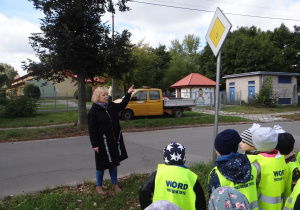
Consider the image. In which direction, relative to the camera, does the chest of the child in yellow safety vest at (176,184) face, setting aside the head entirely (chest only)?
away from the camera

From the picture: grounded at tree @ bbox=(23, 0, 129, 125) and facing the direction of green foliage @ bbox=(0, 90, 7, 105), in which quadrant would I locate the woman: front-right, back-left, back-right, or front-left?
back-left

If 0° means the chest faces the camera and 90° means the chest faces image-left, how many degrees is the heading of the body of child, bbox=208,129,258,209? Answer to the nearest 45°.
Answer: approximately 135°

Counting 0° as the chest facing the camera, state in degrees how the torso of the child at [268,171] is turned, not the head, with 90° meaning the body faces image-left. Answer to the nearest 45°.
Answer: approximately 135°

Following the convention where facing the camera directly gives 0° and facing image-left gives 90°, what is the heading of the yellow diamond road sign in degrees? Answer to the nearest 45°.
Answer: approximately 45°

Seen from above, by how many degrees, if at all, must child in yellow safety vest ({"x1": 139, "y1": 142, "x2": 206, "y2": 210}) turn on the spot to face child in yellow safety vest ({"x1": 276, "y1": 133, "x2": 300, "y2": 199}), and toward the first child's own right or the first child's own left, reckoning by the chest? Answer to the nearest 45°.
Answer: approximately 45° to the first child's own right

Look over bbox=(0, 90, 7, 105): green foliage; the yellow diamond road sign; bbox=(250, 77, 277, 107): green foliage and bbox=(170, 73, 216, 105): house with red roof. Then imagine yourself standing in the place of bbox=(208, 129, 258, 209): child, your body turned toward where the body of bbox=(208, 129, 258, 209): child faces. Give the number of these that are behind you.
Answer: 0

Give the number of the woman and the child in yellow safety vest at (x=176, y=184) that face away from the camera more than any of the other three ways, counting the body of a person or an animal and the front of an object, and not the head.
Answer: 1

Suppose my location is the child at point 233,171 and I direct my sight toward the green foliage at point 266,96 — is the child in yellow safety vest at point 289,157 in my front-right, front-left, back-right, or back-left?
front-right

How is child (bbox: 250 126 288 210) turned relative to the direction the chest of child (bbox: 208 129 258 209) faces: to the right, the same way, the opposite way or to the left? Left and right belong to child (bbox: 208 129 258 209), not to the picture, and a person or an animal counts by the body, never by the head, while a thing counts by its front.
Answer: the same way

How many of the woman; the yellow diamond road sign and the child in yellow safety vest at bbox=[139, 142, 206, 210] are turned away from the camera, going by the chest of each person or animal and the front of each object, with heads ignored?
1

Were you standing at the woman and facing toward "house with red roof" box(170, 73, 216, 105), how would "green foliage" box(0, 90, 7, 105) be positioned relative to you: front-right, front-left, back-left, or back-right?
front-left

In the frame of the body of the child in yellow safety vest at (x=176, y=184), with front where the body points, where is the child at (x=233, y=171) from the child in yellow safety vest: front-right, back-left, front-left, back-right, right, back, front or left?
right

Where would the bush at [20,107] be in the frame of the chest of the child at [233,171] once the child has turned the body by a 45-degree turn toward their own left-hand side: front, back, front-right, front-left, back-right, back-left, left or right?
front-right

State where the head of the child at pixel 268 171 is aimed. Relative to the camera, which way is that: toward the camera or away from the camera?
away from the camera

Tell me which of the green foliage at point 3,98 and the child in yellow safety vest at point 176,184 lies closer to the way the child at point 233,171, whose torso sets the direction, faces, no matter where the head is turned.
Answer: the green foliage

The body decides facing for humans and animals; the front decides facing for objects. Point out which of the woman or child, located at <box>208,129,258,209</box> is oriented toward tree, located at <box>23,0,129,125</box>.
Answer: the child

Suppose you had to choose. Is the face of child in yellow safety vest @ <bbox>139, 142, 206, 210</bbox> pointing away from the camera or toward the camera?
away from the camera
